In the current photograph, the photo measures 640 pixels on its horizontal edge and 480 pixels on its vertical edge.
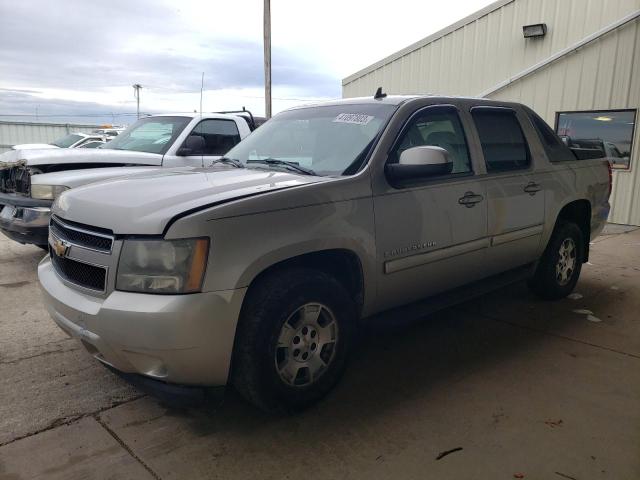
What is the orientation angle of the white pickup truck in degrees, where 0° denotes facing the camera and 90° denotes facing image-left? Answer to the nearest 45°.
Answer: approximately 45°

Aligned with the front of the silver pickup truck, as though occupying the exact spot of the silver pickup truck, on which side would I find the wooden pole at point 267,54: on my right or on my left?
on my right

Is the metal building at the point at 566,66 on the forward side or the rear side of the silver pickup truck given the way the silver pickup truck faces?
on the rear side

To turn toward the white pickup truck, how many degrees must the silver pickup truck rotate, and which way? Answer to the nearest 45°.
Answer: approximately 90° to its right

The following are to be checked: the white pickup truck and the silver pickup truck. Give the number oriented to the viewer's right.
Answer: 0

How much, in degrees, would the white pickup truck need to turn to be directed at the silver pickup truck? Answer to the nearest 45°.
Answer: approximately 45° to its left

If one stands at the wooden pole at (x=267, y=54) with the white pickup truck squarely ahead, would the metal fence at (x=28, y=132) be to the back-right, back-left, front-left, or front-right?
back-right

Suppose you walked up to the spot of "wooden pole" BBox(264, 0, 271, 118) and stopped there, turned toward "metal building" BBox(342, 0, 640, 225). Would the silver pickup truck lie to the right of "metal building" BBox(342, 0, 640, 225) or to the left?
right

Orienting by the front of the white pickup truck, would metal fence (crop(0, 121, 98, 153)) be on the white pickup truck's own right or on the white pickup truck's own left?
on the white pickup truck's own right

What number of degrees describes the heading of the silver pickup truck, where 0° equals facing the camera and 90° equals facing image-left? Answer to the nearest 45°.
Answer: approximately 45°
